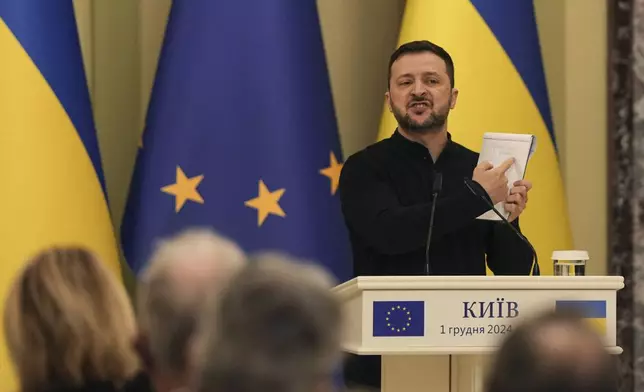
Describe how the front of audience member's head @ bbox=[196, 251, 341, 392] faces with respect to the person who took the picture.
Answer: facing away from the viewer

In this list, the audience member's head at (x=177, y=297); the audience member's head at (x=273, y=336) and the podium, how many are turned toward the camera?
1

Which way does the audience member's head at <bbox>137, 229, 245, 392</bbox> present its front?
away from the camera

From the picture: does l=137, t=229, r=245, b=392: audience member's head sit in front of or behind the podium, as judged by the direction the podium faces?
in front

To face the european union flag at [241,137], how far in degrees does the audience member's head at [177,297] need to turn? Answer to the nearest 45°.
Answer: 0° — it already faces it

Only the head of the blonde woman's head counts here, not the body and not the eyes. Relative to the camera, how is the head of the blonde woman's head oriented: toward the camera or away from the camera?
away from the camera

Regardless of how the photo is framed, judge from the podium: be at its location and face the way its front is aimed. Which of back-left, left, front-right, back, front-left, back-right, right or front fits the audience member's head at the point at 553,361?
front

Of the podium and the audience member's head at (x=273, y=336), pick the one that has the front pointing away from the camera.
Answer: the audience member's head

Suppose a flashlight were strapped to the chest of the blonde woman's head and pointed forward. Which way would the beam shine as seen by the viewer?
away from the camera

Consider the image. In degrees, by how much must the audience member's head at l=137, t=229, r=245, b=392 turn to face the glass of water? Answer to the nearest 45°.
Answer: approximately 45° to its right

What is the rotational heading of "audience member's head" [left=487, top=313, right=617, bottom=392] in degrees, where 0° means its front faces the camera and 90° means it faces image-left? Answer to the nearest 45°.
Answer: approximately 180°

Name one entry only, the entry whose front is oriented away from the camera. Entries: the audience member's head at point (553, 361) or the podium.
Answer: the audience member's head

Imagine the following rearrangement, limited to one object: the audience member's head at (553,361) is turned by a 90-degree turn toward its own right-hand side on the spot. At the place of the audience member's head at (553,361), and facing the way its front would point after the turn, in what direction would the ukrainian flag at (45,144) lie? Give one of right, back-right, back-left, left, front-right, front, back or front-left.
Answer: back-left

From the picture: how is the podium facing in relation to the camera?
toward the camera

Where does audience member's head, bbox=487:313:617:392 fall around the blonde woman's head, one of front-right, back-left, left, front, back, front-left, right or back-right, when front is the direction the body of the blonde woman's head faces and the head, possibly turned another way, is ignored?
back-right
